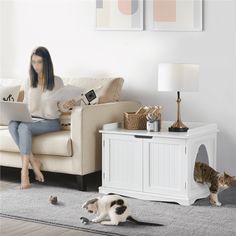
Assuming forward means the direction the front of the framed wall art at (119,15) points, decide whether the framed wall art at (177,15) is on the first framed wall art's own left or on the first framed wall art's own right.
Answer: on the first framed wall art's own left

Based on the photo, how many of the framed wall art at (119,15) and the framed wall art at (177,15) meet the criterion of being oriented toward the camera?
2

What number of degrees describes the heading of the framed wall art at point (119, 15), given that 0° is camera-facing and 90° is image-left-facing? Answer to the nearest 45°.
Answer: approximately 0°

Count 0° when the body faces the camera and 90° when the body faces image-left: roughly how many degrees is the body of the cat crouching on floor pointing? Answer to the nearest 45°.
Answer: approximately 90°

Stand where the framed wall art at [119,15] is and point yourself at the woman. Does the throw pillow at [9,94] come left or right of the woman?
right

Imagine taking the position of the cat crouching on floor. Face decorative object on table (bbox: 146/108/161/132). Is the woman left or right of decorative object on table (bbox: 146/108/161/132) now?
left

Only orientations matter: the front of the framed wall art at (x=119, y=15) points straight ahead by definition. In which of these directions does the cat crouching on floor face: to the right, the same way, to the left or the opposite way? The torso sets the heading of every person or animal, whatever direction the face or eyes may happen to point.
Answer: to the right

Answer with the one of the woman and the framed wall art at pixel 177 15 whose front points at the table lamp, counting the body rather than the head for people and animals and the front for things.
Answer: the framed wall art

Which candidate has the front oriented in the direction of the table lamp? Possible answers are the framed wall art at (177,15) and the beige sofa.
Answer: the framed wall art

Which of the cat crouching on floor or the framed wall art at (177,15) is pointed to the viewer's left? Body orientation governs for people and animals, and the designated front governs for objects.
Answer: the cat crouching on floor

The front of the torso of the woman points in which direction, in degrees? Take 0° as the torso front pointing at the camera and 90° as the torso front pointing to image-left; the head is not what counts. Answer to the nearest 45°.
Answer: approximately 45°

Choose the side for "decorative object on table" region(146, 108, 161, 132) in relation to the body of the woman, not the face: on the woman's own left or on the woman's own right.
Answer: on the woman's own left

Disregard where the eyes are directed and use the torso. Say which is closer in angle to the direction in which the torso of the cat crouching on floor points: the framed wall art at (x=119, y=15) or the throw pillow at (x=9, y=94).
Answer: the throw pillow

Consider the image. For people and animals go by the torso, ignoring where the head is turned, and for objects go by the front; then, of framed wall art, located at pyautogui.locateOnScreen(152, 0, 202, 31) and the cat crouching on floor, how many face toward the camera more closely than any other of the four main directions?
1

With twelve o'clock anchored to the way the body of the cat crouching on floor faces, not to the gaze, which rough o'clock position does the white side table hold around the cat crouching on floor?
The white side table is roughly at 4 o'clock from the cat crouching on floor.
